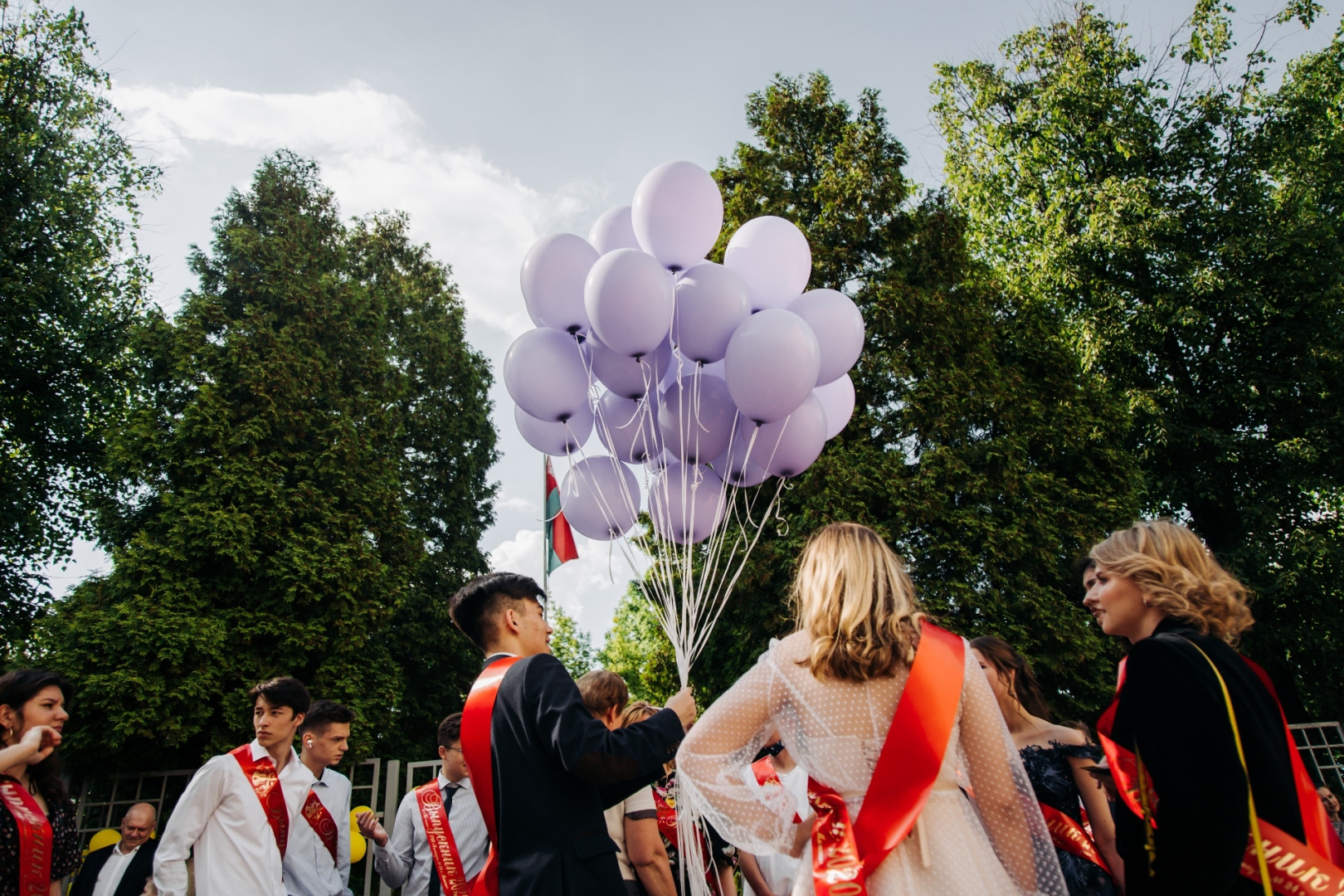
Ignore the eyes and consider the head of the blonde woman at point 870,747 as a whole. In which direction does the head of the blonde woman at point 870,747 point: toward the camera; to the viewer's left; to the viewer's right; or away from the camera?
away from the camera

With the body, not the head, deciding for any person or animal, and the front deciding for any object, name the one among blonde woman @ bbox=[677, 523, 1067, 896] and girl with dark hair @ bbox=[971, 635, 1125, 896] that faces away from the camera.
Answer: the blonde woman

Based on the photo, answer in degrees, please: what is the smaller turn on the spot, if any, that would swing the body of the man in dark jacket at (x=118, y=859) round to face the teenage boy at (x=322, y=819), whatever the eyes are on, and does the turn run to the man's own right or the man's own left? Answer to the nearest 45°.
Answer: approximately 45° to the man's own left

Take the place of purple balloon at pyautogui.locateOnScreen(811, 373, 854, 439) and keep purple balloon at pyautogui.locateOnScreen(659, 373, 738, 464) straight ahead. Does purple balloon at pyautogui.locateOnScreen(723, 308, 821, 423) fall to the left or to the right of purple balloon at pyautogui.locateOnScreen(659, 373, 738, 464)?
left

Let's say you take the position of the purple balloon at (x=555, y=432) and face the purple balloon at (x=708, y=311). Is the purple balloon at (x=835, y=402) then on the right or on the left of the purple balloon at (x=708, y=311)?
left

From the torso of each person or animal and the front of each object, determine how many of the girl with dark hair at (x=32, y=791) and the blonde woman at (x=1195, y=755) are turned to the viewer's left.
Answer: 1

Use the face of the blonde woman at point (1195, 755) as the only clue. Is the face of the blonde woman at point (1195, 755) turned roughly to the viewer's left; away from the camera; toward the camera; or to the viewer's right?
to the viewer's left

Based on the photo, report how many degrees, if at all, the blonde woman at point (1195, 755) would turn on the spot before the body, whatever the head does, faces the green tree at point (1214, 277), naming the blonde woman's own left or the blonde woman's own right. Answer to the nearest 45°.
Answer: approximately 90° to the blonde woman's own right

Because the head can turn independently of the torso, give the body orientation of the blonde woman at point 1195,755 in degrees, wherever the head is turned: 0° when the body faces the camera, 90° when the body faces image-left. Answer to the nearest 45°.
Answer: approximately 90°

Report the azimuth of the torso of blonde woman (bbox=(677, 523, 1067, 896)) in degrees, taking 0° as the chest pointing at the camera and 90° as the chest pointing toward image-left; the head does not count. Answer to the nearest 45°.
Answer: approximately 180°
